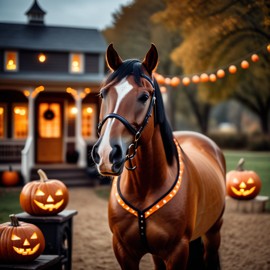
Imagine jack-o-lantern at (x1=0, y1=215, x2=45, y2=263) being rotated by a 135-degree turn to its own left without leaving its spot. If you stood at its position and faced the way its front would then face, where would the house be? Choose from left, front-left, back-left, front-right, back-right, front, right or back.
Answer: front

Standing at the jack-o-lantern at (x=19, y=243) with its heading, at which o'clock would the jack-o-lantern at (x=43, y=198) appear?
the jack-o-lantern at (x=43, y=198) is roughly at 8 o'clock from the jack-o-lantern at (x=19, y=243).

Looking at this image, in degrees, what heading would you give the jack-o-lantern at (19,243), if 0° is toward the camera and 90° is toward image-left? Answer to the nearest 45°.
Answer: approximately 315°

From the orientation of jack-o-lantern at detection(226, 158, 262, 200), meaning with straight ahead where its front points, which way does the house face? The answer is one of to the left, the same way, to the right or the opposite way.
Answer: the same way

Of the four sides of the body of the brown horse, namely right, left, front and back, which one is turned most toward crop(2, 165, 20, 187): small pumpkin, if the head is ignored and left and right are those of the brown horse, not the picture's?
right

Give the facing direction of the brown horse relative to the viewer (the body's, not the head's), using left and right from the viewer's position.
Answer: facing the viewer and to the left of the viewer

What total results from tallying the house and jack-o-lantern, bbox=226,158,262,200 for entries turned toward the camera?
2

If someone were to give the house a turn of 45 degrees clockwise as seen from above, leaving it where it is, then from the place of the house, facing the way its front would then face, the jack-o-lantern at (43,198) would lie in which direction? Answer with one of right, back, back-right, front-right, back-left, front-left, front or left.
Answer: front-left

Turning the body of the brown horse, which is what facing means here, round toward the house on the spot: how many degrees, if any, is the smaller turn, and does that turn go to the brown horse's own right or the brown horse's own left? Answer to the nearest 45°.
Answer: approximately 135° to the brown horse's own right

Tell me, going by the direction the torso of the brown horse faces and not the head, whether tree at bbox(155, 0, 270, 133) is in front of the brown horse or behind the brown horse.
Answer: behind

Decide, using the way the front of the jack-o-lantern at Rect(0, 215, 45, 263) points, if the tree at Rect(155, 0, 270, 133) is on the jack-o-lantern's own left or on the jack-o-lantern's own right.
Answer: on the jack-o-lantern's own left

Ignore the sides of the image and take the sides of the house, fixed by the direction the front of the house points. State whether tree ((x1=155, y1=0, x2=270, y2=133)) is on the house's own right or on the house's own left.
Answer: on the house's own left

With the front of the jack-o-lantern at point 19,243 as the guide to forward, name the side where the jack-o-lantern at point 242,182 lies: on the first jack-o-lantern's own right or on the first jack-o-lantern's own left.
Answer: on the first jack-o-lantern's own left

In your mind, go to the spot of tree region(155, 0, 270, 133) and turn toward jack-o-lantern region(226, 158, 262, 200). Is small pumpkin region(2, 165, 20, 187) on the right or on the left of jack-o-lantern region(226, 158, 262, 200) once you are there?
right

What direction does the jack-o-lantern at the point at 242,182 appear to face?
toward the camera

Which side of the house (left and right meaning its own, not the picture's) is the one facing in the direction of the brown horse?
front
